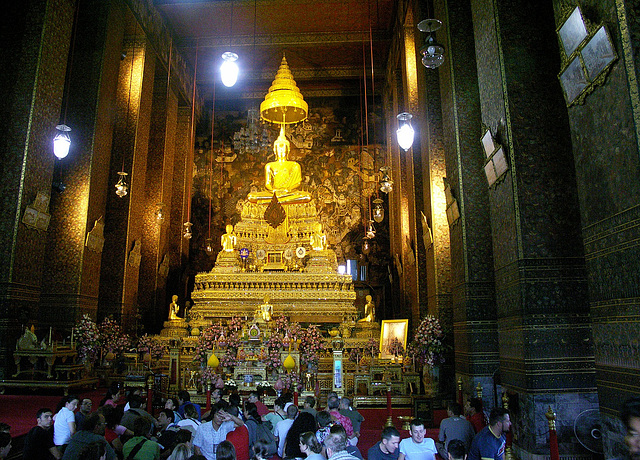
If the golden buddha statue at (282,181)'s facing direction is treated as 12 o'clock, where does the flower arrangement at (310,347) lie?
The flower arrangement is roughly at 12 o'clock from the golden buddha statue.

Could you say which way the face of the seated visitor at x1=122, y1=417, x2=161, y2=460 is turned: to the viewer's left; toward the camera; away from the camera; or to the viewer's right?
away from the camera

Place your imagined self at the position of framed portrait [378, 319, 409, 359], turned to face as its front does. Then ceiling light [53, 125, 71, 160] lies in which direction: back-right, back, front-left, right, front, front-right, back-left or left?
front-right

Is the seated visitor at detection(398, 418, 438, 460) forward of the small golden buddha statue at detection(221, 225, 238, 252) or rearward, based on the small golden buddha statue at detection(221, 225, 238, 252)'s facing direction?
forward

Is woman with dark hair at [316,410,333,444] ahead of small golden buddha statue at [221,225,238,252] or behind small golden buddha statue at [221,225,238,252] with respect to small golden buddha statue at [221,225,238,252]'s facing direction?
ahead

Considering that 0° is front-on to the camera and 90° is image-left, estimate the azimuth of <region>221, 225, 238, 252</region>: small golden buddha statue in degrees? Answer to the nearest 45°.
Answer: approximately 0°
